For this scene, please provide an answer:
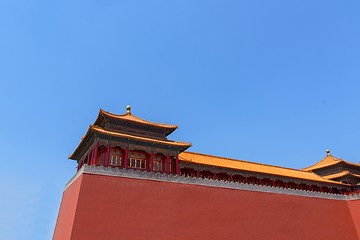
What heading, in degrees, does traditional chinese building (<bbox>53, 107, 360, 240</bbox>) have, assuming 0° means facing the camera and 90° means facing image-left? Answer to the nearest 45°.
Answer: approximately 315°
